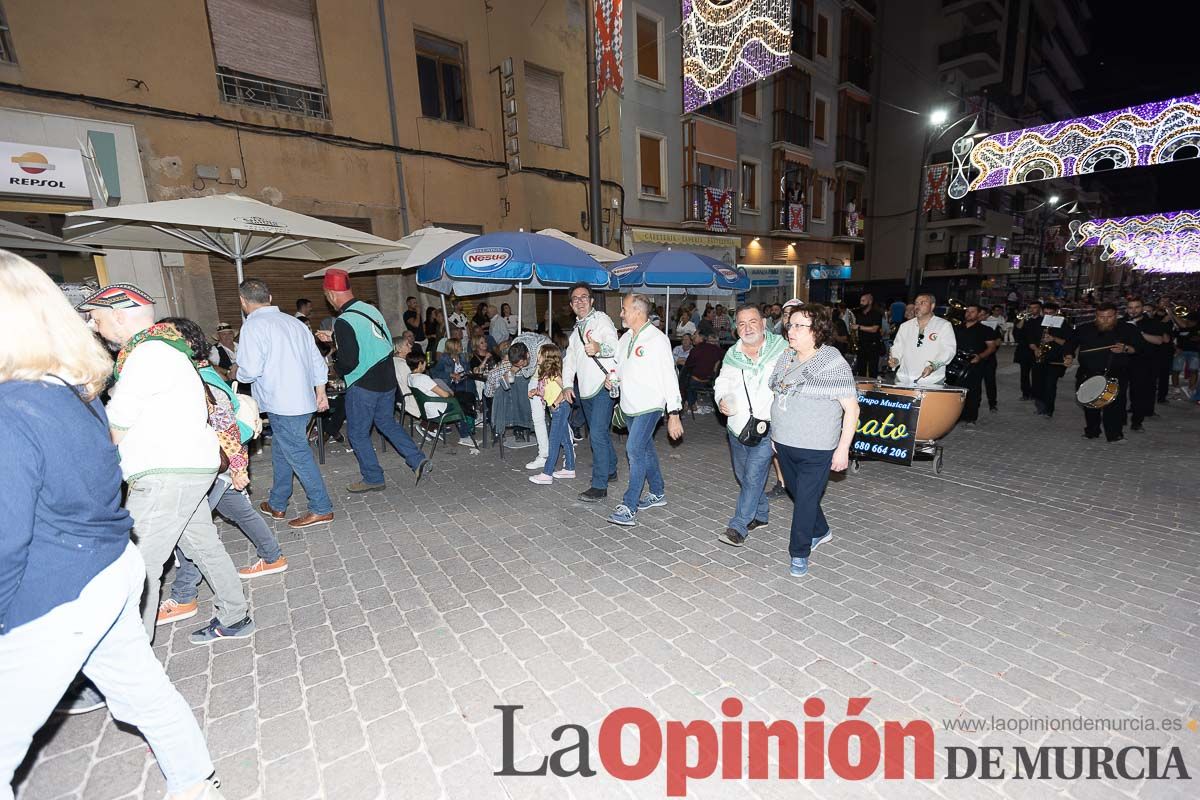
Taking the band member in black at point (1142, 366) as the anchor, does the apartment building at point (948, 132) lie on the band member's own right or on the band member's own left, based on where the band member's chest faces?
on the band member's own right

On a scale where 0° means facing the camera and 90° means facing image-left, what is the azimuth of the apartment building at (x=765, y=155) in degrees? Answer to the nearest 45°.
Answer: approximately 315°

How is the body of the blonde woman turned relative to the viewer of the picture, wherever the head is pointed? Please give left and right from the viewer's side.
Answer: facing away from the viewer and to the left of the viewer

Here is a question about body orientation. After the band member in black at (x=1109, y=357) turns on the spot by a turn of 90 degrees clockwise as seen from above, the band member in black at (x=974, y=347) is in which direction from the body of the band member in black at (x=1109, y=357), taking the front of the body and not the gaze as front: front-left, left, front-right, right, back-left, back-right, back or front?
front

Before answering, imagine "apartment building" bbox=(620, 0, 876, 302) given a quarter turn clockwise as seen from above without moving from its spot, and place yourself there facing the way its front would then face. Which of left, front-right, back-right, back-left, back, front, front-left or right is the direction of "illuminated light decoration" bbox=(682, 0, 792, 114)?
front-left

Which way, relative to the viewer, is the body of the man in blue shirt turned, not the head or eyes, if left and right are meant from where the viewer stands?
facing away from the viewer and to the left of the viewer

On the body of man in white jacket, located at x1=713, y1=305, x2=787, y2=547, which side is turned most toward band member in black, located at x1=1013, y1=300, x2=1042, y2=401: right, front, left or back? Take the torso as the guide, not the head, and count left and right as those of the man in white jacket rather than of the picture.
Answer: back

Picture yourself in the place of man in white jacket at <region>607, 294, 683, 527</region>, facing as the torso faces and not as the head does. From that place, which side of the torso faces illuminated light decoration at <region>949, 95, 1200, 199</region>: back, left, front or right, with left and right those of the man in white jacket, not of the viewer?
back

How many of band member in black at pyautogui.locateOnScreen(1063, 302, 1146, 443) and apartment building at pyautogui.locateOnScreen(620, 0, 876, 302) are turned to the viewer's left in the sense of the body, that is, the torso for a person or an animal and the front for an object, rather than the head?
0

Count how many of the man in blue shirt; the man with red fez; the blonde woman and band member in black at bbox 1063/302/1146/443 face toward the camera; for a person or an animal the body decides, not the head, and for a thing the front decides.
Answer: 1

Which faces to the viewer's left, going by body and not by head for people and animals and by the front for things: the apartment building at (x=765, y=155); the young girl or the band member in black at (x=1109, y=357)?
the young girl

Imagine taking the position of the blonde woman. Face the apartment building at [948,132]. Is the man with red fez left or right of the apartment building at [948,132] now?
left
